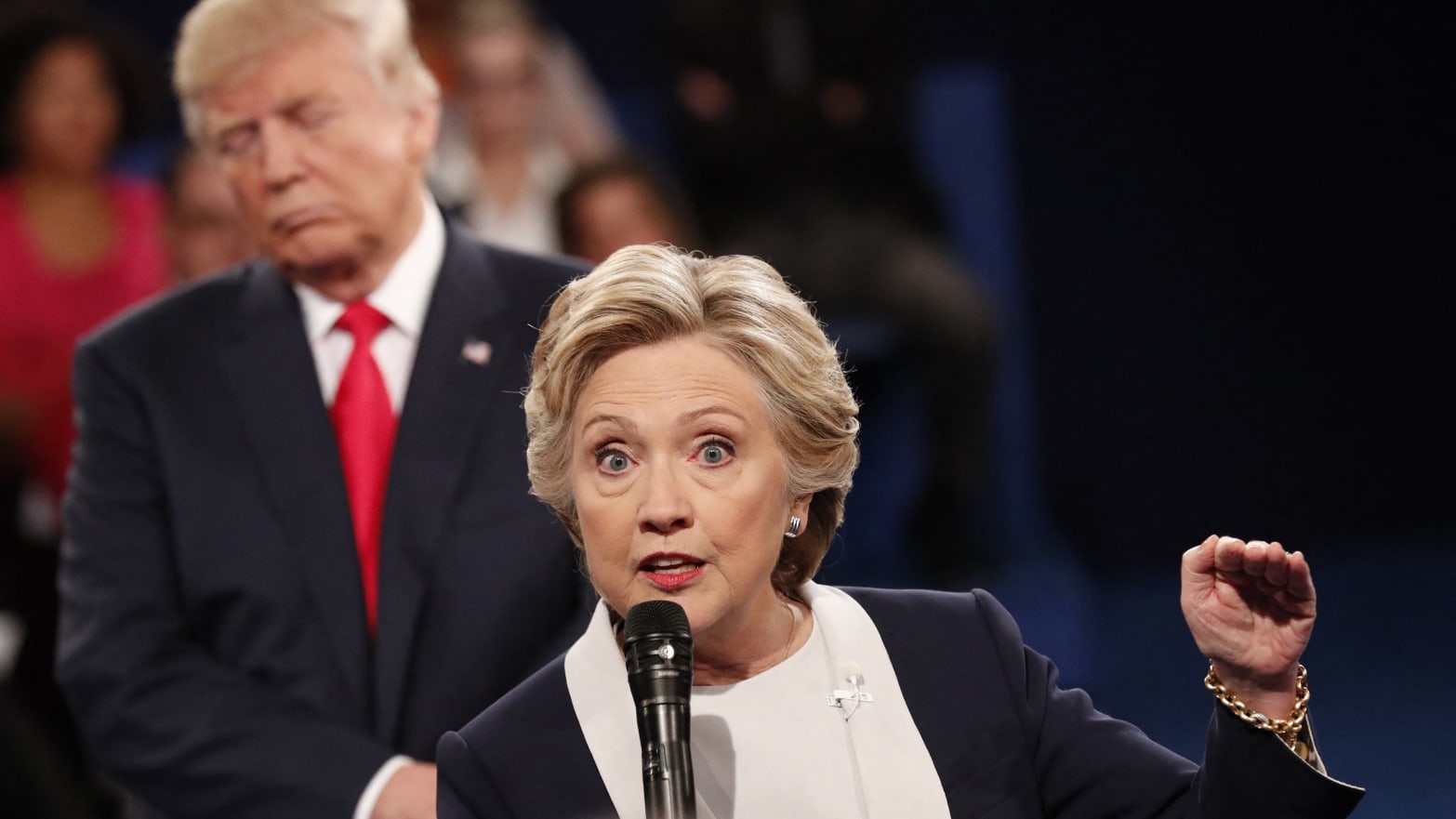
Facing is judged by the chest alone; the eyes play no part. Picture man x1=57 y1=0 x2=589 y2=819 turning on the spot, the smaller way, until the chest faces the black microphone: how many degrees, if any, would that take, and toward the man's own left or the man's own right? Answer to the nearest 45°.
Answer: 0° — they already face it

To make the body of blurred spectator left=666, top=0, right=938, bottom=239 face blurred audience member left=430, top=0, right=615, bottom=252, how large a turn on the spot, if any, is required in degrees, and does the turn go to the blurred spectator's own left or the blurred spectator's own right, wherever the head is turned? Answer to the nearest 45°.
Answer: approximately 90° to the blurred spectator's own right

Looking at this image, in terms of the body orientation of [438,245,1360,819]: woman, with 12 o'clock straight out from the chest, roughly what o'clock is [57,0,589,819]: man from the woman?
The man is roughly at 4 o'clock from the woman.

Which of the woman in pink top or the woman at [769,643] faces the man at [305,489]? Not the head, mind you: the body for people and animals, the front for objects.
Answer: the woman in pink top

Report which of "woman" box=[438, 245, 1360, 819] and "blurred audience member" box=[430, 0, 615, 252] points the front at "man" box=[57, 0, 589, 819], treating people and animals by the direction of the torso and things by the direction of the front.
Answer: the blurred audience member

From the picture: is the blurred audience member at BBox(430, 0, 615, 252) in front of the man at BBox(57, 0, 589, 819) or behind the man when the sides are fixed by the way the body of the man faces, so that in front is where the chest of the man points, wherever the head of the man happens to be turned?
behind

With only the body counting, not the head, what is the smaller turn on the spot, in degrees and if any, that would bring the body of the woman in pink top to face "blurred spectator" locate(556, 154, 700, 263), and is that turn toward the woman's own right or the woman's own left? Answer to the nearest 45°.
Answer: approximately 90° to the woman's own left

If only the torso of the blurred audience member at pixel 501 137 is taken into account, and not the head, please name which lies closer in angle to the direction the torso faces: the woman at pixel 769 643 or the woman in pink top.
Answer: the woman

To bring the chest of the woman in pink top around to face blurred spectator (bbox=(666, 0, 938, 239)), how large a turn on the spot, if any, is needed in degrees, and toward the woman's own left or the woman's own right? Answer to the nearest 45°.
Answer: approximately 90° to the woman's own left
